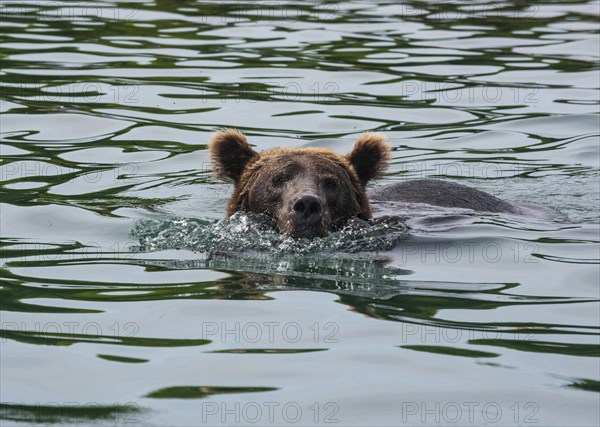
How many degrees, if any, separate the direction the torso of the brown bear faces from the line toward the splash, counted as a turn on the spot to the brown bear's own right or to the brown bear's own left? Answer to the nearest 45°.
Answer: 0° — it already faces it

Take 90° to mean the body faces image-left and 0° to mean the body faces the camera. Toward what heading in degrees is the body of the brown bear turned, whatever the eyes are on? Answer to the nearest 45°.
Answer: approximately 45°
